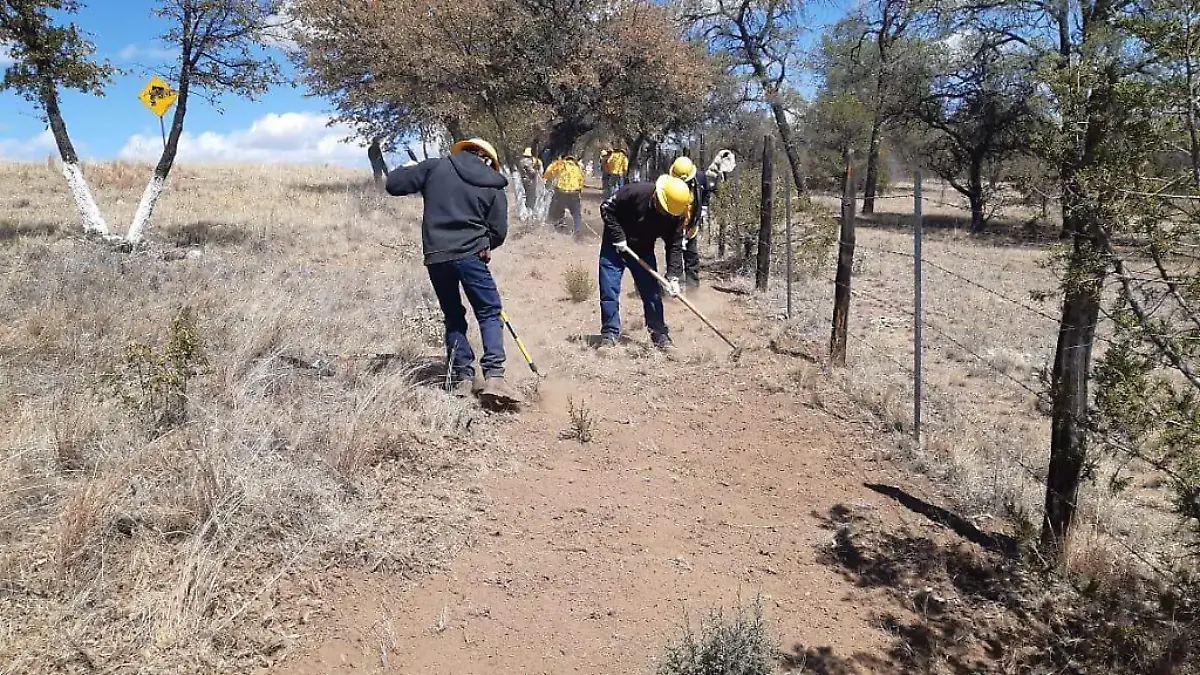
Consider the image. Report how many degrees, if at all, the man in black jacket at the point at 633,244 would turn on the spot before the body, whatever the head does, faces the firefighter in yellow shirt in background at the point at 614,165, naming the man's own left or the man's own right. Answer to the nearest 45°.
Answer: approximately 135° to the man's own left

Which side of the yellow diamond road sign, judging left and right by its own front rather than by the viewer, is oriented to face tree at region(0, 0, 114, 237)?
right

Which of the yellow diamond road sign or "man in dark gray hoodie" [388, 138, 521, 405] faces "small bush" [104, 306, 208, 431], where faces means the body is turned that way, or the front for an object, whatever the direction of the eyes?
the yellow diamond road sign

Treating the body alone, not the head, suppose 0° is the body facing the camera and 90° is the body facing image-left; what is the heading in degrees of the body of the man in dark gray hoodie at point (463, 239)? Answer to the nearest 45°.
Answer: approximately 225°

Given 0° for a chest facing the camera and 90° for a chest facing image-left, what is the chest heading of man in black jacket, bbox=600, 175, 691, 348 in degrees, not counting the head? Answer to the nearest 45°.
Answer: approximately 315°

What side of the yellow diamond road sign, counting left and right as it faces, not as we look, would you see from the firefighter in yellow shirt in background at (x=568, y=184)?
left
